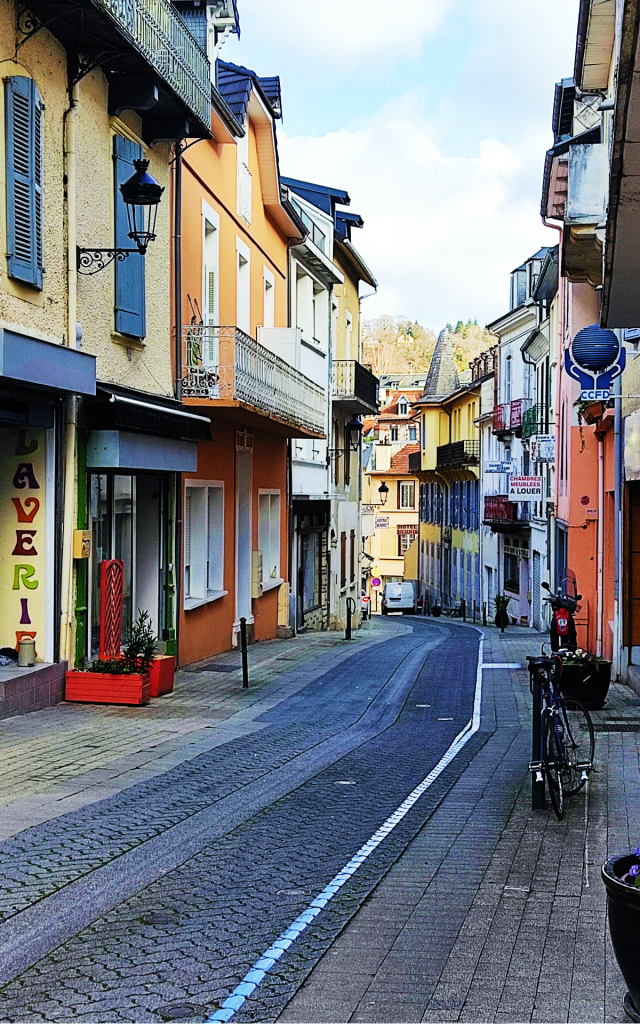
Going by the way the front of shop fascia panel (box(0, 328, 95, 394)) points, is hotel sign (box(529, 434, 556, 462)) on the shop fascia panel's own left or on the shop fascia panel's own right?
on the shop fascia panel's own left

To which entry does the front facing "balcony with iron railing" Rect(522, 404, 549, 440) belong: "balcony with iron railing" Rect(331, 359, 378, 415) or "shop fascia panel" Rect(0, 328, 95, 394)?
"balcony with iron railing" Rect(331, 359, 378, 415)

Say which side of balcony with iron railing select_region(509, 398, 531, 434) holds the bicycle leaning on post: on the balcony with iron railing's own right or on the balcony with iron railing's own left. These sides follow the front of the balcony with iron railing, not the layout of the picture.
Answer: on the balcony with iron railing's own left

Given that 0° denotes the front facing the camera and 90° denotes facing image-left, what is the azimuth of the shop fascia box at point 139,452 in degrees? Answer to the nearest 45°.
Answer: approximately 315°

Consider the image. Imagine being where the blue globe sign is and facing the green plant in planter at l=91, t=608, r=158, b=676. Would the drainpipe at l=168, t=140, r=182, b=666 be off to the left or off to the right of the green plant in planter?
right

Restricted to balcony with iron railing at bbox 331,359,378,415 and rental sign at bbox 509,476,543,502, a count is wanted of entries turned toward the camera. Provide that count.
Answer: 1

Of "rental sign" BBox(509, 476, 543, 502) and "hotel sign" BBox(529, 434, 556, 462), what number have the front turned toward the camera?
2

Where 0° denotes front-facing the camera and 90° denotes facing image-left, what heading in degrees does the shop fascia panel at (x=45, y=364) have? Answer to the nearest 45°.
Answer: approximately 315°
